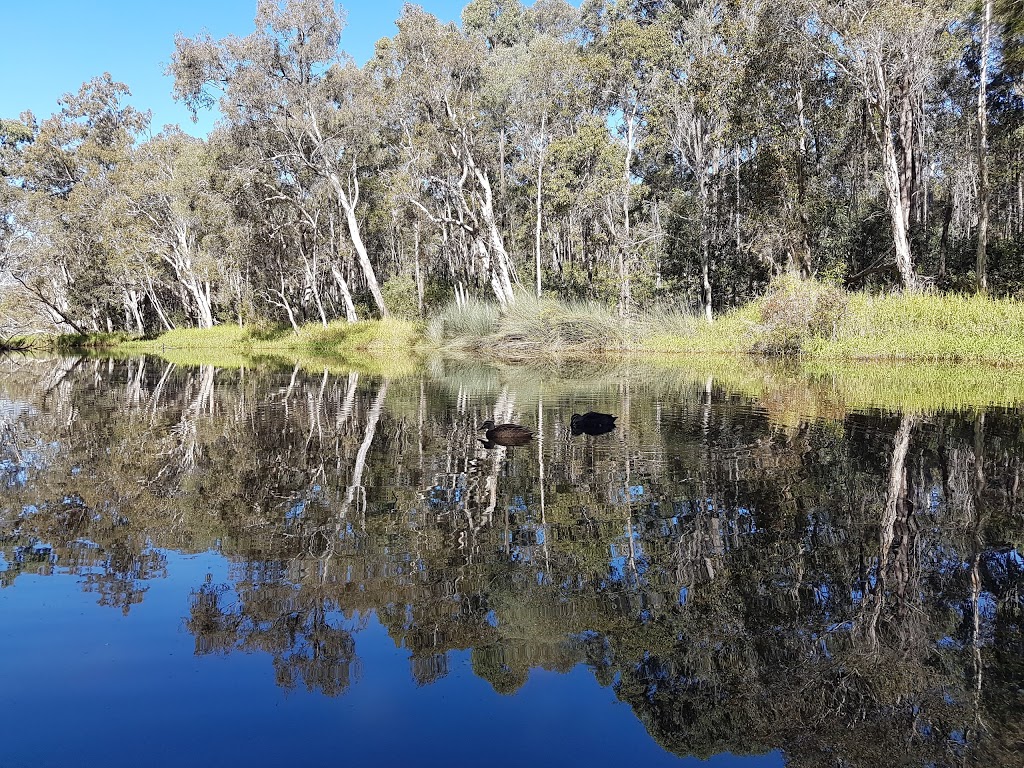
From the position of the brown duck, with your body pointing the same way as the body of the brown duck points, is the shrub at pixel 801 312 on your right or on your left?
on your right

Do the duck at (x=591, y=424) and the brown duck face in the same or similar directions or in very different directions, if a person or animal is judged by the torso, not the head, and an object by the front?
same or similar directions

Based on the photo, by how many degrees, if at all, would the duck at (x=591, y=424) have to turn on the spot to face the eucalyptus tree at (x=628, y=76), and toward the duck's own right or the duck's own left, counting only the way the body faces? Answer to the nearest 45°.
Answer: approximately 90° to the duck's own right

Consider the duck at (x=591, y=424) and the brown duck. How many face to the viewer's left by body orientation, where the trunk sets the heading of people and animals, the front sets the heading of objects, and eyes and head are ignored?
2

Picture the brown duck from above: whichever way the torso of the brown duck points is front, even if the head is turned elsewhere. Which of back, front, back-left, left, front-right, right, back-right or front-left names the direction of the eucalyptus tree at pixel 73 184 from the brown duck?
front-right

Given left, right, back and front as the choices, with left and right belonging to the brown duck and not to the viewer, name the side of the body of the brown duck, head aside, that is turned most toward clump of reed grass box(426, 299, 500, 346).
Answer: right

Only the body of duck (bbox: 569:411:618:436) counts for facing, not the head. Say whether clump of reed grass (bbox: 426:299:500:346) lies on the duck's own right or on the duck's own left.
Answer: on the duck's own right

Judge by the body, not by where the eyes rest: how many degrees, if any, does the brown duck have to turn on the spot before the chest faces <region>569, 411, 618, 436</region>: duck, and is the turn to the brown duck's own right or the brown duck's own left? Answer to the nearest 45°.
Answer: approximately 135° to the brown duck's own right

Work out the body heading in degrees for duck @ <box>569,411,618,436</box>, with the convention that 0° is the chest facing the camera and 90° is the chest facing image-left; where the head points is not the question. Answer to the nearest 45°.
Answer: approximately 90°

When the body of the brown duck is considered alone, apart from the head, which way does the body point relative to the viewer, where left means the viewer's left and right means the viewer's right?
facing to the left of the viewer

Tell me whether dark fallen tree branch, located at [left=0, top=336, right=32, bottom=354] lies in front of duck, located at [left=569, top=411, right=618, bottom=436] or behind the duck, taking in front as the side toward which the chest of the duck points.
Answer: in front
